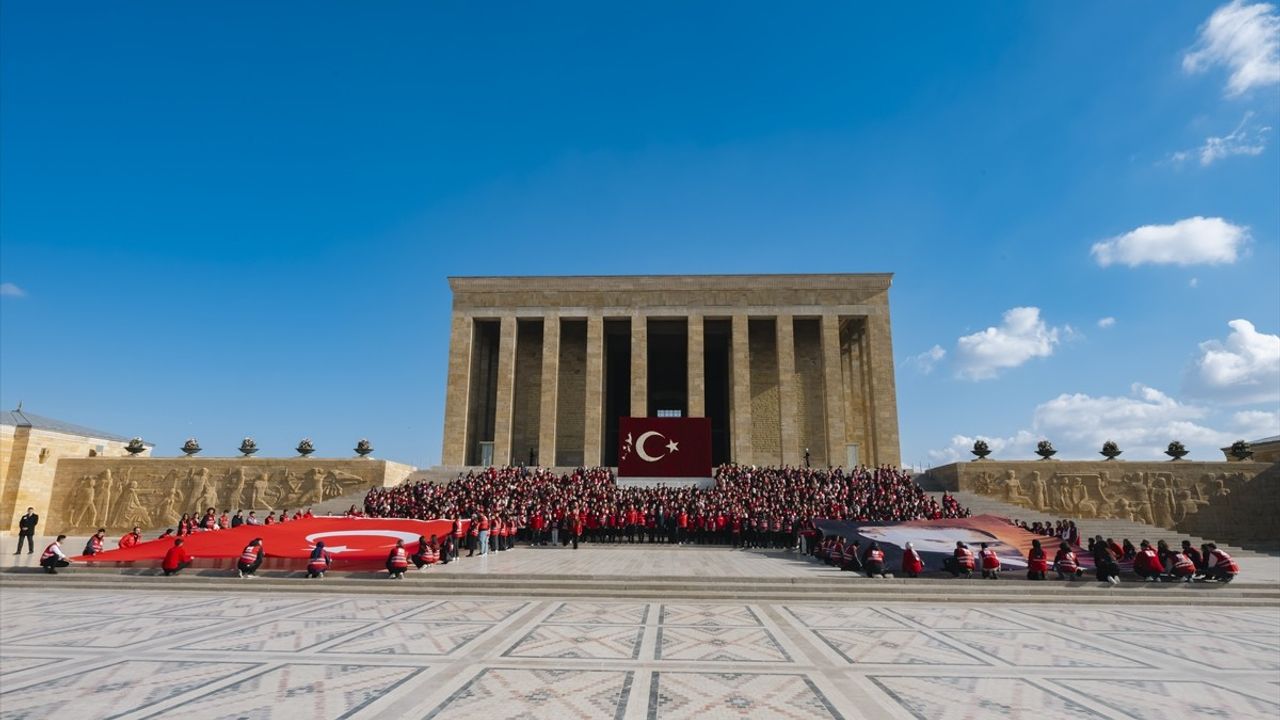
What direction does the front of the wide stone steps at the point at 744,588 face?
toward the camera

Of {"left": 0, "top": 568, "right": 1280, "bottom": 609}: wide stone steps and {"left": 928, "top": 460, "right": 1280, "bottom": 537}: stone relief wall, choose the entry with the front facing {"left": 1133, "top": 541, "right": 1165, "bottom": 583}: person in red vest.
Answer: the stone relief wall

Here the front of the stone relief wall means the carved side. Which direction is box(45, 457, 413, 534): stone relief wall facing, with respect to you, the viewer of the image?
facing the viewer

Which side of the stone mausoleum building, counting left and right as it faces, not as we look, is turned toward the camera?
front

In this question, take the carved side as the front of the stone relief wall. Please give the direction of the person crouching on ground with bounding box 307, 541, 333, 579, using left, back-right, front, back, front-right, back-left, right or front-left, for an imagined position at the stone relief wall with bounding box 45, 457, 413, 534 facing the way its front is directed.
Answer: front
